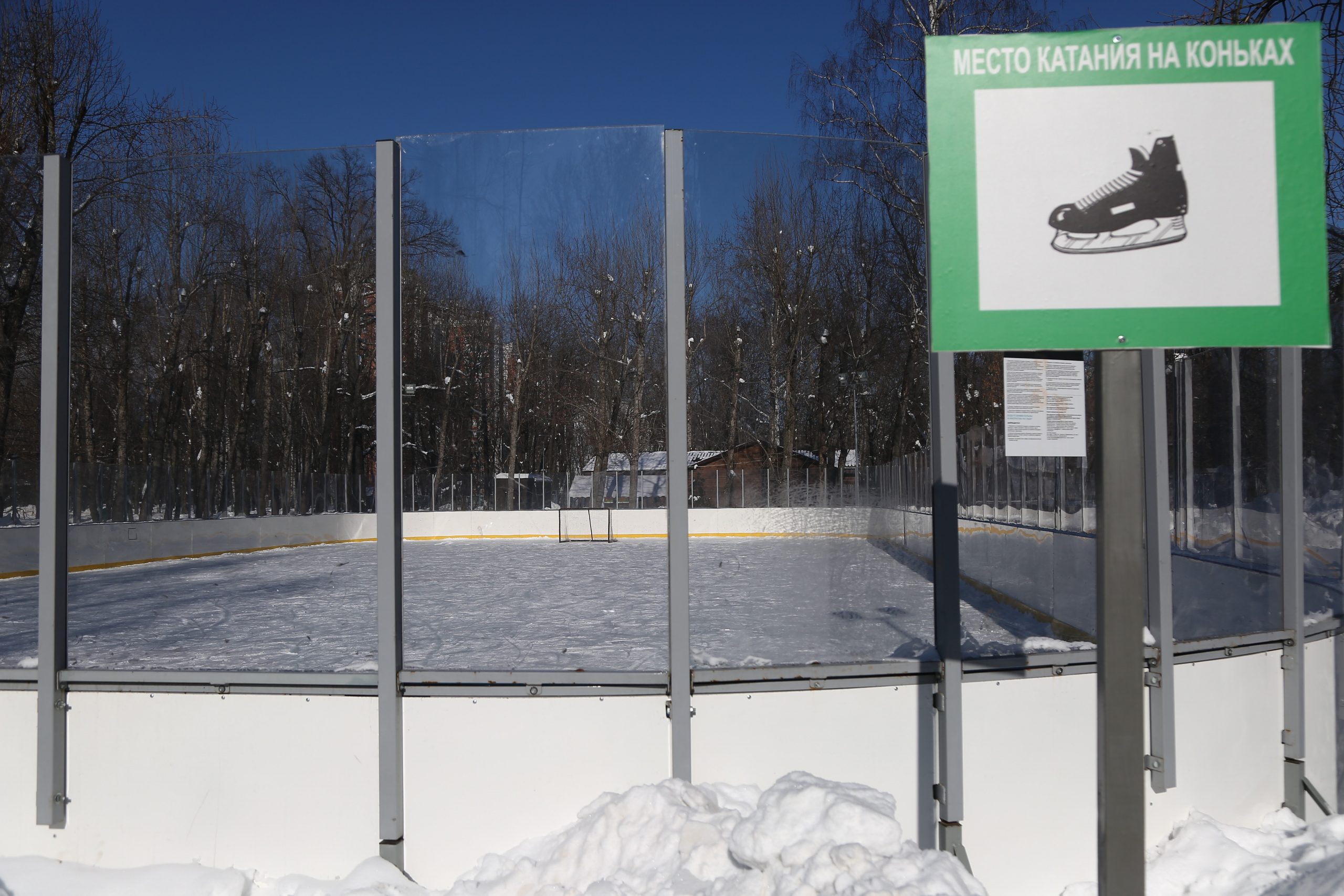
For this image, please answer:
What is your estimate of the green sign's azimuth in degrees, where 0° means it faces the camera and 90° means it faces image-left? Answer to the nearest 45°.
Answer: approximately 0°

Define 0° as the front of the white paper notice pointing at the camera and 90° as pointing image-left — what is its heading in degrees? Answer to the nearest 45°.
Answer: approximately 0°

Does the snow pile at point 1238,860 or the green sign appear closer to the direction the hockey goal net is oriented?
the green sign

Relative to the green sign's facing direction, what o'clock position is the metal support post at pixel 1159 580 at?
The metal support post is roughly at 6 o'clock from the green sign.

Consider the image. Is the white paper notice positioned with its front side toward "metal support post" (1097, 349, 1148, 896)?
yes

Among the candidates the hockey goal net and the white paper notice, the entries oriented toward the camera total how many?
2

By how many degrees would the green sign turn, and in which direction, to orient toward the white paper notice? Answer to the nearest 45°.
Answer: approximately 180°

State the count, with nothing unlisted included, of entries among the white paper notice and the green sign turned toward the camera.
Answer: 2
